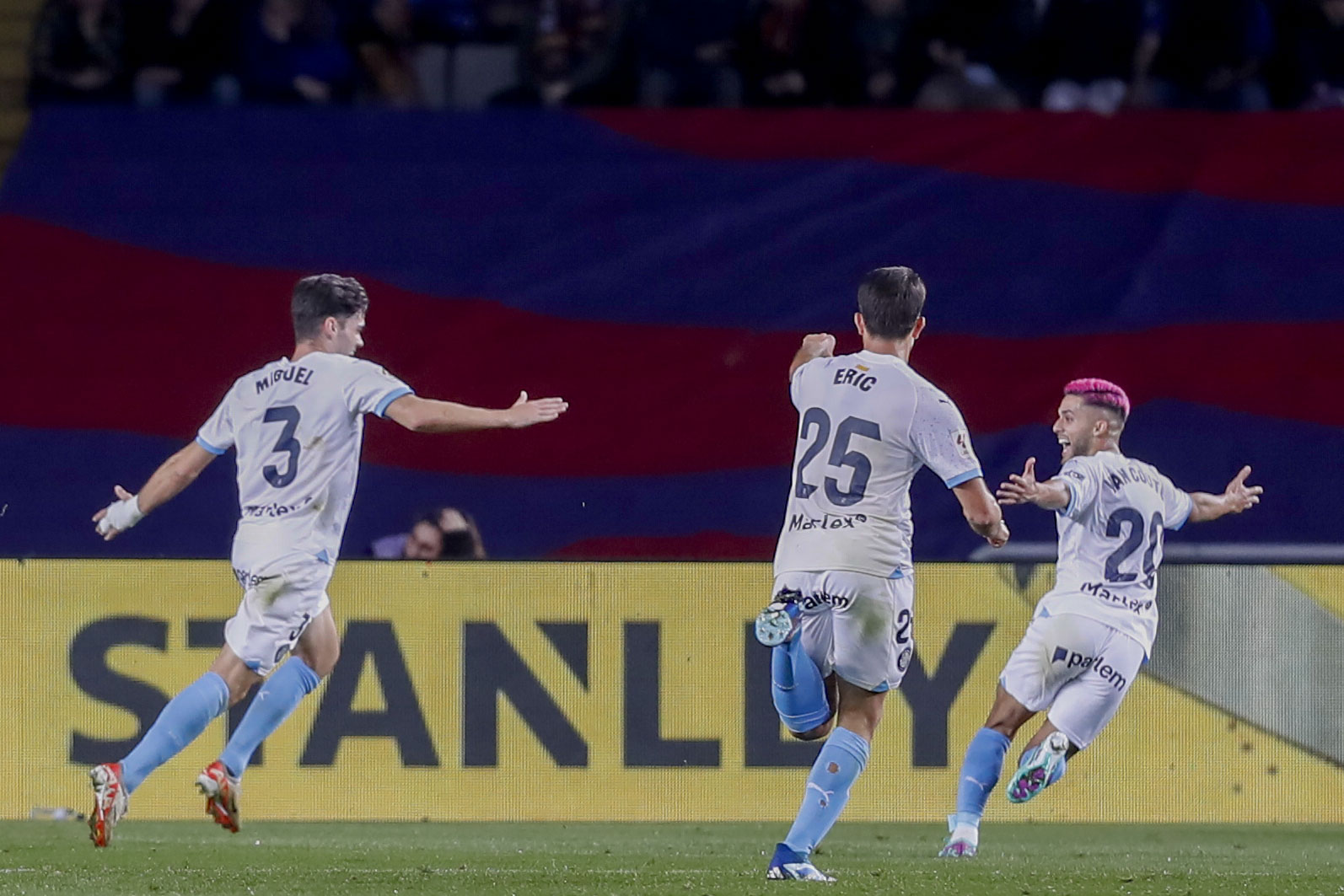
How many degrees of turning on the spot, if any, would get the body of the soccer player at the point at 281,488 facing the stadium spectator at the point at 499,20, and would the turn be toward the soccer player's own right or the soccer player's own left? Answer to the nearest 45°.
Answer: approximately 45° to the soccer player's own left

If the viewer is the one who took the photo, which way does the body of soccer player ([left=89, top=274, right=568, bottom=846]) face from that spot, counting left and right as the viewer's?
facing away from the viewer and to the right of the viewer

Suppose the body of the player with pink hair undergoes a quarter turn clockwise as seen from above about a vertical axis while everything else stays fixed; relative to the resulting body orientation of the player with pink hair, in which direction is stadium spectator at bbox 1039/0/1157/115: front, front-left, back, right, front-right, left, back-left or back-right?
front-left

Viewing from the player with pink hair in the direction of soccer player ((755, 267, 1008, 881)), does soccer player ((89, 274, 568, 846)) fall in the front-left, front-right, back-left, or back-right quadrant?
front-right

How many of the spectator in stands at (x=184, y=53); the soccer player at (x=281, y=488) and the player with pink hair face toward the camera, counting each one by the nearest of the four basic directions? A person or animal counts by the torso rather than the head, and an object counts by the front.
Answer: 1

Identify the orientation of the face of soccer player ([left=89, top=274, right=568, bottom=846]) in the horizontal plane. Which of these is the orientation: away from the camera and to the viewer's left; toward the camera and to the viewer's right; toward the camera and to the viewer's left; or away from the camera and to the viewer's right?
away from the camera and to the viewer's right

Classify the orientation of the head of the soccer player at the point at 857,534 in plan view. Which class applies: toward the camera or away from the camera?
away from the camera

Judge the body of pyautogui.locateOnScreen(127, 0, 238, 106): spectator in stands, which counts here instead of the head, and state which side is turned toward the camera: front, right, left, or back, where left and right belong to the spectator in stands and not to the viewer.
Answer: front

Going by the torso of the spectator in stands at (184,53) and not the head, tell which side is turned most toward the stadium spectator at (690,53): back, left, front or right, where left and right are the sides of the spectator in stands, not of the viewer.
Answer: left

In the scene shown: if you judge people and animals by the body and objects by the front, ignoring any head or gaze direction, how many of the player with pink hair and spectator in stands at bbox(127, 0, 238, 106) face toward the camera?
1

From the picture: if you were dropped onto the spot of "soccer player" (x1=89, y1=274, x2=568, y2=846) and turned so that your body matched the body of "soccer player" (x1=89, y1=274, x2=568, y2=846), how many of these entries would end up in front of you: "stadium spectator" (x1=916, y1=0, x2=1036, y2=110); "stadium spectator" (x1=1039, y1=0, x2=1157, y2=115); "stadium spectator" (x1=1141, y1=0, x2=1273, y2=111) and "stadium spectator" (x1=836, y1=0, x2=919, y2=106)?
4

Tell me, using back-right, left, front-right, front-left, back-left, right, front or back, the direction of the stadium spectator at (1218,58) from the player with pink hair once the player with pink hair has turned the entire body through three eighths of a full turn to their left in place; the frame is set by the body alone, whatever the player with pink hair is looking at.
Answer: back

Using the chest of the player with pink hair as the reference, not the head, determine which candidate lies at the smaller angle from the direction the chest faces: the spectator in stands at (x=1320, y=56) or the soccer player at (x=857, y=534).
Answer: the spectator in stands

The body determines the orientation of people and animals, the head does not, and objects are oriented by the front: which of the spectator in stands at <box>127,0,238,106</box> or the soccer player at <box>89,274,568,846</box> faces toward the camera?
the spectator in stands

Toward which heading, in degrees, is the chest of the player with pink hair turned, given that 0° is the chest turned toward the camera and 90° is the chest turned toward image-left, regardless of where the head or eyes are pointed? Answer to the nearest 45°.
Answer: approximately 135°

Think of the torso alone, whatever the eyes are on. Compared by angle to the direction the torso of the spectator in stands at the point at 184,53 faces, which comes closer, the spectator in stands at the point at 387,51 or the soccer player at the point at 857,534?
the soccer player

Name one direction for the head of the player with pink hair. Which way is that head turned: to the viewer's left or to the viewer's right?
to the viewer's left
